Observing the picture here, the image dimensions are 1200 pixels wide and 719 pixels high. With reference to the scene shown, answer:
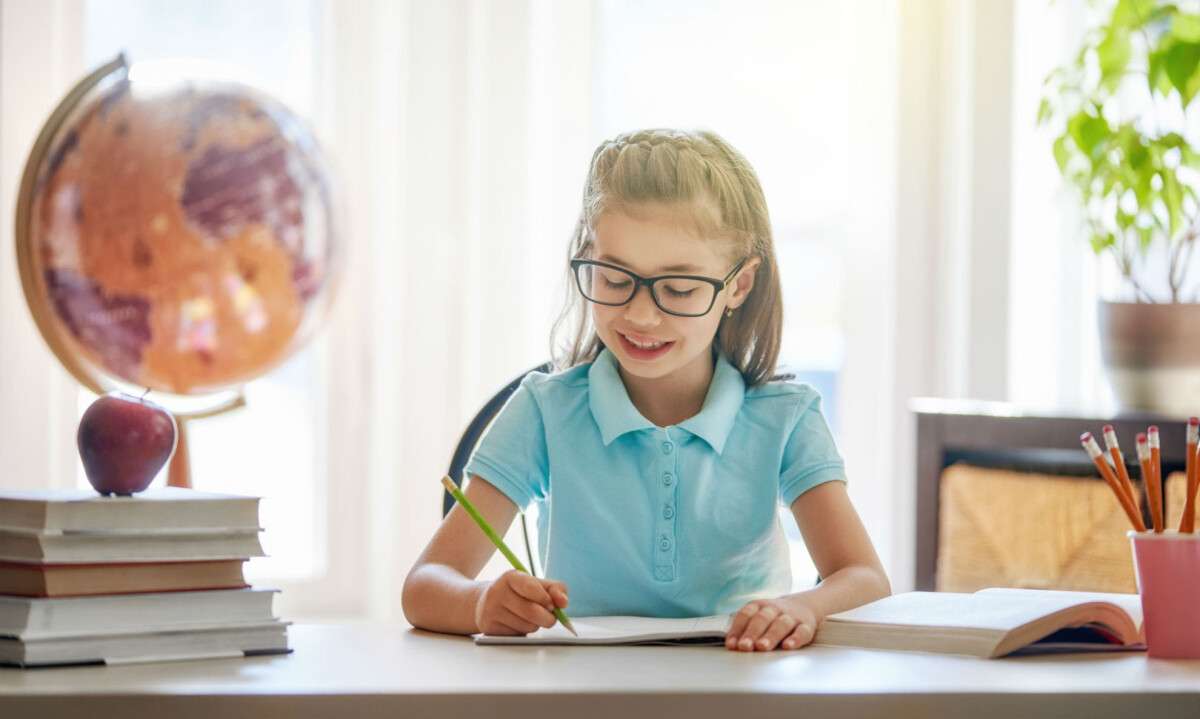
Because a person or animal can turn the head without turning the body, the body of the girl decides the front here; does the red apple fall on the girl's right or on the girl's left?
on the girl's right

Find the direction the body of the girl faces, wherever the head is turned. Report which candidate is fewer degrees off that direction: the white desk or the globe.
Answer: the white desk

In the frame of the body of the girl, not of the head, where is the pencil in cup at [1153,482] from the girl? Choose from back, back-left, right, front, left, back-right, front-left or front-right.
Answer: front-left

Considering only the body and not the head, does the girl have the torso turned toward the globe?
no

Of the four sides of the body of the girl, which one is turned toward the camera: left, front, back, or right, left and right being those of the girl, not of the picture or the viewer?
front

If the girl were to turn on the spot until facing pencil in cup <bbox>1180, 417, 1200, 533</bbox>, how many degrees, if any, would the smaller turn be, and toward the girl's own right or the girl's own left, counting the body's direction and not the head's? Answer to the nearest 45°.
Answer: approximately 45° to the girl's own left

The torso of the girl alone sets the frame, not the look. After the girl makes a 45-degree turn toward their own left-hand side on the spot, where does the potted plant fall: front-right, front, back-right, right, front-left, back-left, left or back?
left

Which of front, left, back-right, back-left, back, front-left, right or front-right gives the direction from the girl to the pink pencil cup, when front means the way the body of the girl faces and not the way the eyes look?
front-left

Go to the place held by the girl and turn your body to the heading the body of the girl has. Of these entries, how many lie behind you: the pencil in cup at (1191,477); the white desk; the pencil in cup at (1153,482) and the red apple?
0

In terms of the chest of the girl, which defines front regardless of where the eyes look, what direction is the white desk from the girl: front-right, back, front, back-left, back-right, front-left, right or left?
front
